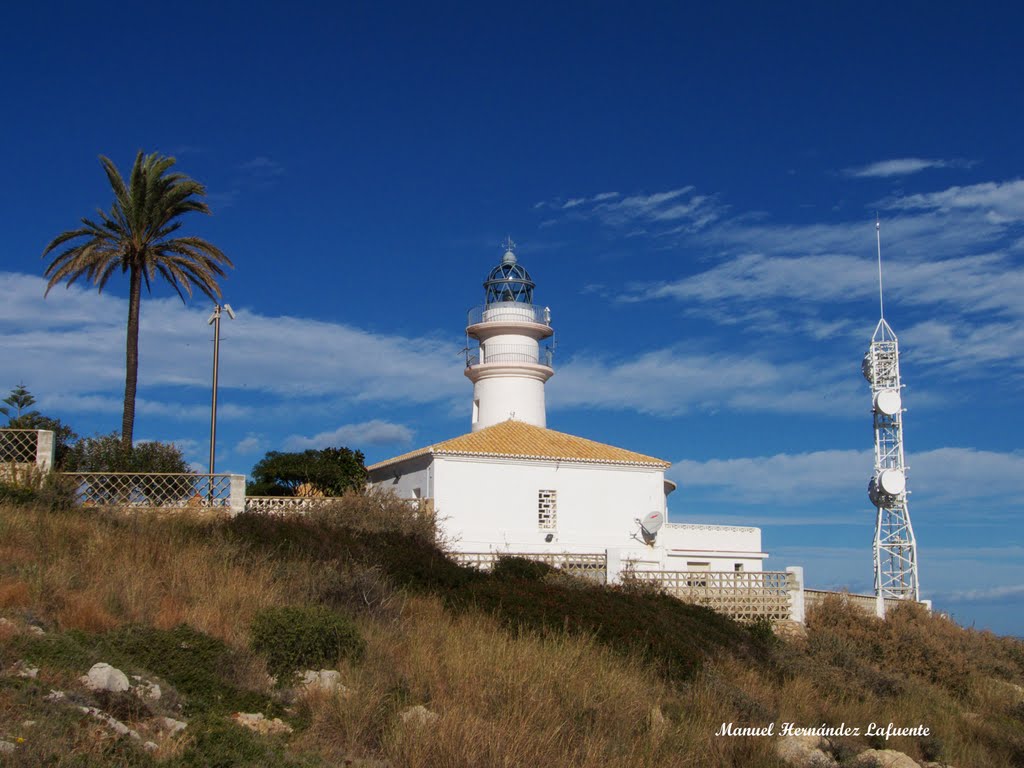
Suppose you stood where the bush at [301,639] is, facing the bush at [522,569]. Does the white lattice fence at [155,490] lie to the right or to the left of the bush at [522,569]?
left

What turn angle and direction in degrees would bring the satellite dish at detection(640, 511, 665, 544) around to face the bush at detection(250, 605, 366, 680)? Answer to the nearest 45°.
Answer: approximately 45° to its left

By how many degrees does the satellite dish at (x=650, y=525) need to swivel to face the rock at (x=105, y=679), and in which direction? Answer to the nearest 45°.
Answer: approximately 45° to its left

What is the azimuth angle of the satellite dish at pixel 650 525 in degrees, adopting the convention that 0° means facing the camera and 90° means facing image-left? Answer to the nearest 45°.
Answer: approximately 45°

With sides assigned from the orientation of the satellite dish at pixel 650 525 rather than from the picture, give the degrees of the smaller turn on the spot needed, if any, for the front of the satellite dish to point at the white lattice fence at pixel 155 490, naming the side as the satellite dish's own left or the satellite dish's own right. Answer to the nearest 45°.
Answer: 0° — it already faces it

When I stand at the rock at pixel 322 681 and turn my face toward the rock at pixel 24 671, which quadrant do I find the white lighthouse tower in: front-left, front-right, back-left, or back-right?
back-right

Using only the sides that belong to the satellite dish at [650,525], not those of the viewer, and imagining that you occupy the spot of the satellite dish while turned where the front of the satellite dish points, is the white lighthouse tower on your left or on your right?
on your right

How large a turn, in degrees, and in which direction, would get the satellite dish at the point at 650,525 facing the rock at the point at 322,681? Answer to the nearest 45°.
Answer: approximately 45° to its left

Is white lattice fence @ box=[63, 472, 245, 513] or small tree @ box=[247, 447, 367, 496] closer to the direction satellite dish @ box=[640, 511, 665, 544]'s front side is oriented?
the white lattice fence
